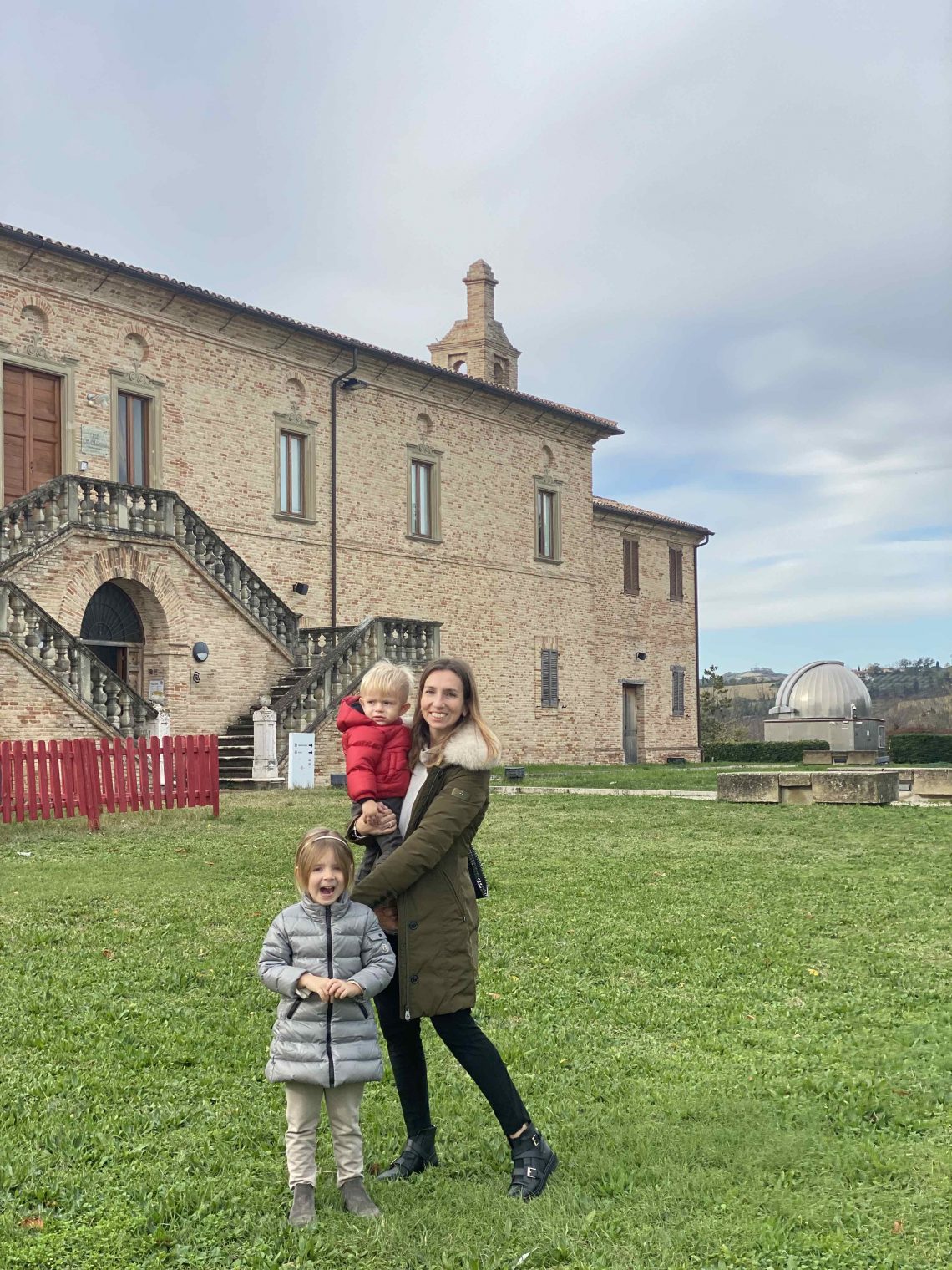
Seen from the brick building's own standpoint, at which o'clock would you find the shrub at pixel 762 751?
The shrub is roughly at 9 o'clock from the brick building.

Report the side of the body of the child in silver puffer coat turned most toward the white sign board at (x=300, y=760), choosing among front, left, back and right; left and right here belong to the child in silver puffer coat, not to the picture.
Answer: back

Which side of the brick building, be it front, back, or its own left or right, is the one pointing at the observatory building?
left

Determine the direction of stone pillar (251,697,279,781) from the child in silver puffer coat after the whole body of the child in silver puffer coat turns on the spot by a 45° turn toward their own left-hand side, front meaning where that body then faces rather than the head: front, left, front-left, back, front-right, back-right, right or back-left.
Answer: back-left

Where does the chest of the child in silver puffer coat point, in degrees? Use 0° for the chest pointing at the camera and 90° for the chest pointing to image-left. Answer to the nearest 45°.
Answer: approximately 0°

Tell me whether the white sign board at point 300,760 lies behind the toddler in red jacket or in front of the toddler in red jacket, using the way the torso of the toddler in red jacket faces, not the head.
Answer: behind
